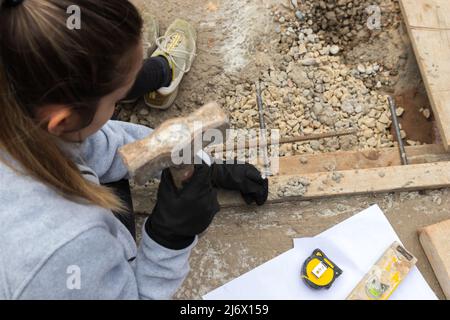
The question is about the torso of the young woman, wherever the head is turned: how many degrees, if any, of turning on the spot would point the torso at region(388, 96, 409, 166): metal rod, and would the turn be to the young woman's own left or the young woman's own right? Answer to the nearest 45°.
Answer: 0° — they already face it

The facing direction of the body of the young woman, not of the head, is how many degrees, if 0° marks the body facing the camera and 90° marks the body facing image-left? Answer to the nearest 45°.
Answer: approximately 225°

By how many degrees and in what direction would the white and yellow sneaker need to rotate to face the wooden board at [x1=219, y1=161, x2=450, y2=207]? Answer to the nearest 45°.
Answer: approximately 135° to its right

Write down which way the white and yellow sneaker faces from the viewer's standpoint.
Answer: facing away from the viewer

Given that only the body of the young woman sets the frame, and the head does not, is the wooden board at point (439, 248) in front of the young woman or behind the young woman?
in front

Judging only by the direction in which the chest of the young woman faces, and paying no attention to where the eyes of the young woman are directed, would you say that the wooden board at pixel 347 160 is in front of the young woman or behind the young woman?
in front

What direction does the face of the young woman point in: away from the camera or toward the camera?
away from the camera

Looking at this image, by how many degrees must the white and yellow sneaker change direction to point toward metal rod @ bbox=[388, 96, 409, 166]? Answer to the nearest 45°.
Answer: approximately 90° to its right
